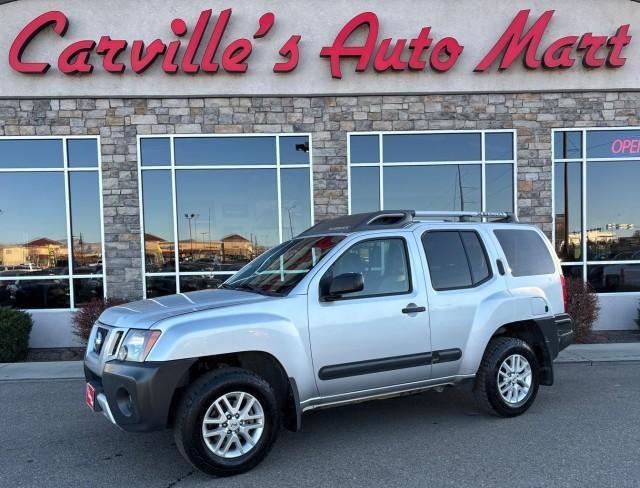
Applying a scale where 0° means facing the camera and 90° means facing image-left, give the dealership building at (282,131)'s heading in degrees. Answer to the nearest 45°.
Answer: approximately 0°

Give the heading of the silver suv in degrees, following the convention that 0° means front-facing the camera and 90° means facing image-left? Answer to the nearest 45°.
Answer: approximately 45°

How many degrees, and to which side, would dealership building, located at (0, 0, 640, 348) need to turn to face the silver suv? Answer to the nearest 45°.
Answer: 0° — it already faces it
